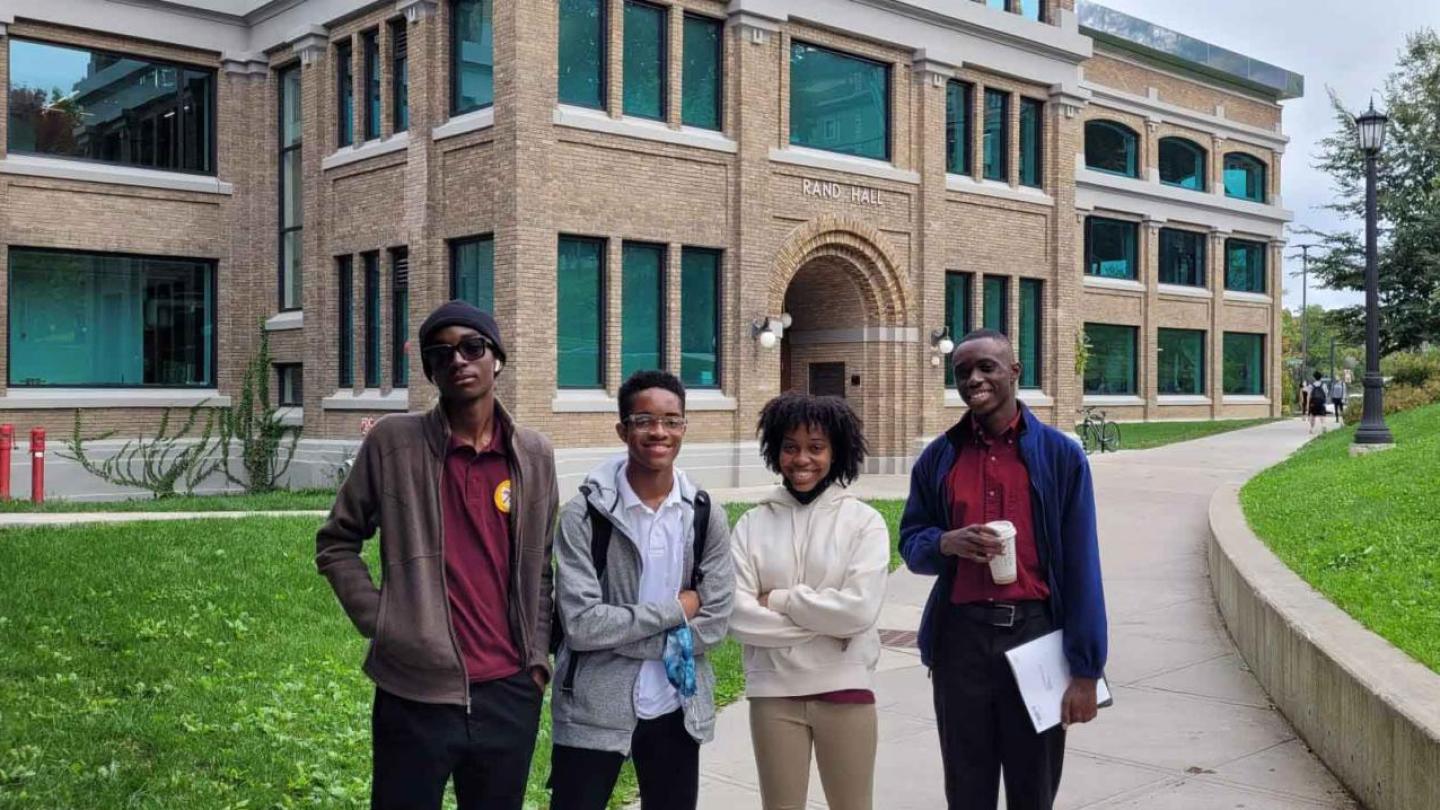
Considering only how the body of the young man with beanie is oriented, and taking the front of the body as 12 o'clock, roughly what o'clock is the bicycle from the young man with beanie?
The bicycle is roughly at 7 o'clock from the young man with beanie.

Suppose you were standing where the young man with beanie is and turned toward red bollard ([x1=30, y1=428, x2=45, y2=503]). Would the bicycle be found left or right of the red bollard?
right

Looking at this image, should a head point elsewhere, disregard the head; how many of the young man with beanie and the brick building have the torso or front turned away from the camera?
0

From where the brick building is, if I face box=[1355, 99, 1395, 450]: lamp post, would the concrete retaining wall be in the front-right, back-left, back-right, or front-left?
front-right

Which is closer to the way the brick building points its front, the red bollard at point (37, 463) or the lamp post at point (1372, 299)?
the lamp post

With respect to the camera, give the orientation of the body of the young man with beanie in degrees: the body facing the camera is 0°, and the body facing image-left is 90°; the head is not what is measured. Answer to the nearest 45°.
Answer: approximately 0°

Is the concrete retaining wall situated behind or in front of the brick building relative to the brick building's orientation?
in front

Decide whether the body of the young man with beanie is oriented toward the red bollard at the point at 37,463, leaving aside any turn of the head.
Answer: no

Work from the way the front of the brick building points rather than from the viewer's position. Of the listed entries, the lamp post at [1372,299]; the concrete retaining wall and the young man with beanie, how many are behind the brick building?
0

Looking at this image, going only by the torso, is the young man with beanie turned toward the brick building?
no

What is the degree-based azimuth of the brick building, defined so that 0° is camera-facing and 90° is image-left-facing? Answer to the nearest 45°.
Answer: approximately 315°

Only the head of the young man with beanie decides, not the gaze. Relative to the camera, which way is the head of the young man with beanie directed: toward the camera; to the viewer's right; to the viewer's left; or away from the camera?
toward the camera
